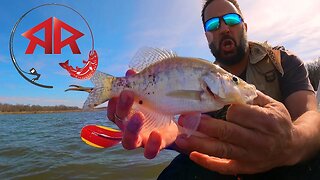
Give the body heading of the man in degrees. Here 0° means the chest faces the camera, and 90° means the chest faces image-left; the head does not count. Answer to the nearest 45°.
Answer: approximately 0°
